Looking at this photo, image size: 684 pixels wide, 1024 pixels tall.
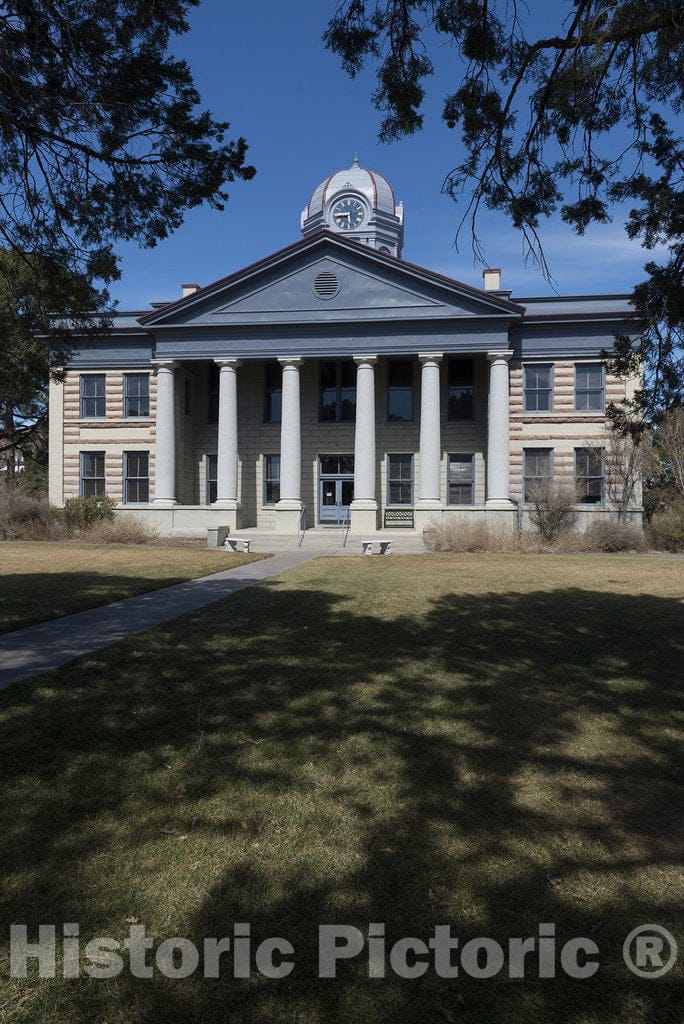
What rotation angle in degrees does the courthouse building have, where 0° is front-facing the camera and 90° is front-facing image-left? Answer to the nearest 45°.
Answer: approximately 0°

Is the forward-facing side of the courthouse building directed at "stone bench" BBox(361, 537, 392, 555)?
yes

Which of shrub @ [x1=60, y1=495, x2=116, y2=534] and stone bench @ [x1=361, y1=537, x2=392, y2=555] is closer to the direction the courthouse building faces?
the stone bench

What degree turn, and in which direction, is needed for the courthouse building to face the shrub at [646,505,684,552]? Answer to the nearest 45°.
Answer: approximately 45° to its left

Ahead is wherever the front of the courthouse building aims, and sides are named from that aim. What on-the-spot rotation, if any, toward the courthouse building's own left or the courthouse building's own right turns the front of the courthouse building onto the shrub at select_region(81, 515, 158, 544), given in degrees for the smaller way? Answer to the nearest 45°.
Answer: approximately 45° to the courthouse building's own right

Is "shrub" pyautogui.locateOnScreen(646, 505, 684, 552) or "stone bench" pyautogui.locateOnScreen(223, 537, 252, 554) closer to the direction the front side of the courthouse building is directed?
the stone bench

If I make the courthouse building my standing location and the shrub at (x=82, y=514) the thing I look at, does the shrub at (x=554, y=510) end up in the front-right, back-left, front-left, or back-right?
back-left

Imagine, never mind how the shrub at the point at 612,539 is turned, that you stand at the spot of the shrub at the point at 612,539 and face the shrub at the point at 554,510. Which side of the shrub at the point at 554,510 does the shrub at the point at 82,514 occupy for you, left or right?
left
